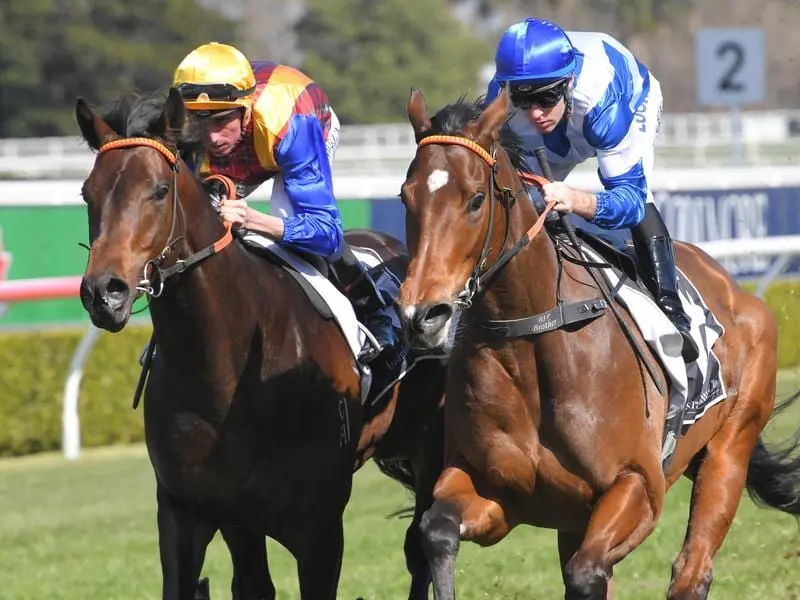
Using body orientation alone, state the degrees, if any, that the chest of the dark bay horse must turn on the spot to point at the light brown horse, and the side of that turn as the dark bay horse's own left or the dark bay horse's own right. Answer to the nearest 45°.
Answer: approximately 90° to the dark bay horse's own left

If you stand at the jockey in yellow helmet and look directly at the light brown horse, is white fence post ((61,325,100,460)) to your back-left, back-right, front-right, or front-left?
back-left

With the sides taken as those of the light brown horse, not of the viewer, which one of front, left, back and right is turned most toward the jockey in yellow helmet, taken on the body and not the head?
right

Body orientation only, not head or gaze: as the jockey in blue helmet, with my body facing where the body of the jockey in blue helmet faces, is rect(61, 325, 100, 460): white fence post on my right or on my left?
on my right

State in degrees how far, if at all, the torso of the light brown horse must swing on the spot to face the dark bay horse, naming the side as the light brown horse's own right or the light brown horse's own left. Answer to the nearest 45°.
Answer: approximately 45° to the light brown horse's own right

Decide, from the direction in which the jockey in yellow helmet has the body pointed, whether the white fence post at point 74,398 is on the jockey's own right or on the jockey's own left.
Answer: on the jockey's own right

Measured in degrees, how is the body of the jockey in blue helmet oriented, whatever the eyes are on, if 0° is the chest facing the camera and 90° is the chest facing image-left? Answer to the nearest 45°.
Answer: approximately 45°

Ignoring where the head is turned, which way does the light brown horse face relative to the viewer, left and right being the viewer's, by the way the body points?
facing the viewer and to the left of the viewer

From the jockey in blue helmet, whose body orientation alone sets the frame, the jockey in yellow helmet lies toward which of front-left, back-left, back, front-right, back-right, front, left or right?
front-right

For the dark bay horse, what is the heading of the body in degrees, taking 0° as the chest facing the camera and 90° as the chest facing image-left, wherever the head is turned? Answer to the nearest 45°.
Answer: approximately 45°

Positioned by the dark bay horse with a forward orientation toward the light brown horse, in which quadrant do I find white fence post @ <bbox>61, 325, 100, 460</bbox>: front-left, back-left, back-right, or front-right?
back-left
